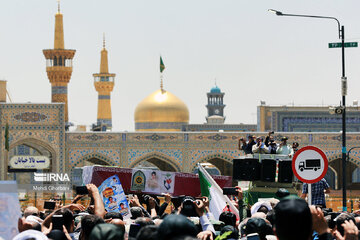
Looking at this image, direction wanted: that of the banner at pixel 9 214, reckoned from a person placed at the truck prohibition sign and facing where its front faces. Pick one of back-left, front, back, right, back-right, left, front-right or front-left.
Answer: front-right

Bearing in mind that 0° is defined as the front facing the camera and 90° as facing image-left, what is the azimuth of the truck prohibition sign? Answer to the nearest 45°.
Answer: approximately 0°
